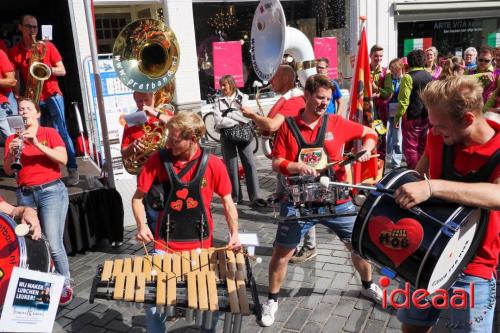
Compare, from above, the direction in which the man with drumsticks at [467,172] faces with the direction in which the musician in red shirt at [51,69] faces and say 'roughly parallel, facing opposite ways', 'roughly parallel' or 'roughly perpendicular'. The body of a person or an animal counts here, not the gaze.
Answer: roughly perpendicular

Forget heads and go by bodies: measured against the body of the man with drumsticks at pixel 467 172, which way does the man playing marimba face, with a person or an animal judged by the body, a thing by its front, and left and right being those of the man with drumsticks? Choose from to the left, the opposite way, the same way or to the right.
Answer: to the left

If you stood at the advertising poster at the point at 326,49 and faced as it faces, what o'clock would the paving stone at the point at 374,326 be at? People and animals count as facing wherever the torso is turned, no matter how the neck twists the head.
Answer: The paving stone is roughly at 12 o'clock from the advertising poster.

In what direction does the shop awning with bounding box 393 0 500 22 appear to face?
toward the camera

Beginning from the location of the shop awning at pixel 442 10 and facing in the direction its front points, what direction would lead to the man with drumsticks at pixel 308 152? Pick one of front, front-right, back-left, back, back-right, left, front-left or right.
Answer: front

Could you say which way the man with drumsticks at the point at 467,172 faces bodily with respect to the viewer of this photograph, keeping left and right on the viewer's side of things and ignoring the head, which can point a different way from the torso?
facing the viewer and to the left of the viewer

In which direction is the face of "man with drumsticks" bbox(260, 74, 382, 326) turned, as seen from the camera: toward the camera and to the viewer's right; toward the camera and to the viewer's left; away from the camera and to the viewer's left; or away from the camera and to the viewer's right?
toward the camera and to the viewer's right

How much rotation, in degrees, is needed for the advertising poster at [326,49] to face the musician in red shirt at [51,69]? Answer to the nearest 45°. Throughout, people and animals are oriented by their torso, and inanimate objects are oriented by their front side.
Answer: approximately 45° to its right

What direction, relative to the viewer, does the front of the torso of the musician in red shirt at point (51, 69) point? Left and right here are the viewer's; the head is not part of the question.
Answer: facing the viewer

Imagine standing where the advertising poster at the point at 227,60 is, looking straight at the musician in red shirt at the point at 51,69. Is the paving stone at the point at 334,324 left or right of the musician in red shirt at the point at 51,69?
left

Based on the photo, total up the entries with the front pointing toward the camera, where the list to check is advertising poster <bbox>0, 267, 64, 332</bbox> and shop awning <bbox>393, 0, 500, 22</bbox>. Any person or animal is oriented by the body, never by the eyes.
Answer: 2

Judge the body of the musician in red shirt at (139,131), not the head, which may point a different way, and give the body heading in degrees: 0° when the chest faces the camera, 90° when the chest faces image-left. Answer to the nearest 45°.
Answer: approximately 0°
